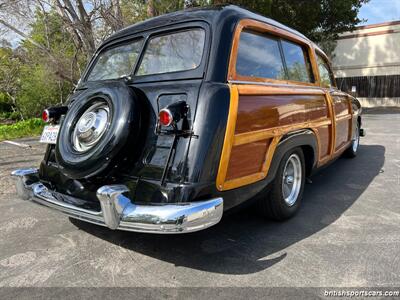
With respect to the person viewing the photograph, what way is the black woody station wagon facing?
facing away from the viewer and to the right of the viewer

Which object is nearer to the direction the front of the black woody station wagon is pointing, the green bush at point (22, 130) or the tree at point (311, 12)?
the tree

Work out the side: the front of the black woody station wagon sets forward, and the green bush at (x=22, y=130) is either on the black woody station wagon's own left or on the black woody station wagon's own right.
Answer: on the black woody station wagon's own left
